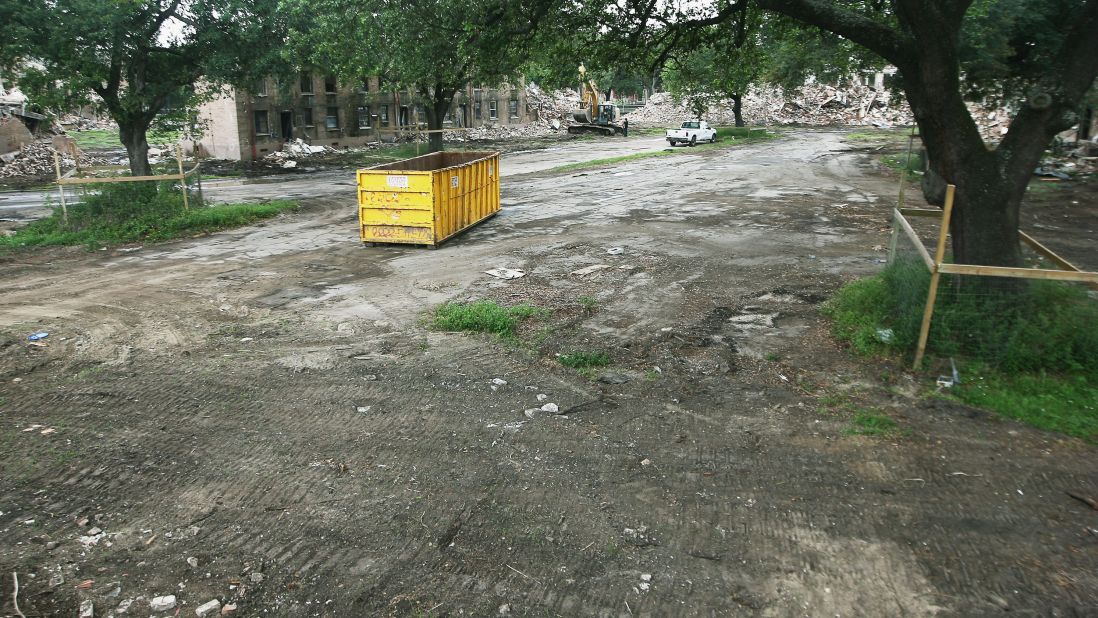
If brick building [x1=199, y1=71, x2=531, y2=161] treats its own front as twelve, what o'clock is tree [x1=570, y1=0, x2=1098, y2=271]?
The tree is roughly at 1 o'clock from the brick building.

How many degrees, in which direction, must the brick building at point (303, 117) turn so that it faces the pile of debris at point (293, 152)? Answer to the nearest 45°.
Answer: approximately 45° to its right

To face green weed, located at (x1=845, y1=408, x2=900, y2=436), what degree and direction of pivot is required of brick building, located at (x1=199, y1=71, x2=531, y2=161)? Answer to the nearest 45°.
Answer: approximately 45° to its right

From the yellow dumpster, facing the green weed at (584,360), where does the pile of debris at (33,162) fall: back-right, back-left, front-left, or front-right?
back-right

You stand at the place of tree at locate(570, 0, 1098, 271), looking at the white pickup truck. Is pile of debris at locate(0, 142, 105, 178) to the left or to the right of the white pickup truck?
left

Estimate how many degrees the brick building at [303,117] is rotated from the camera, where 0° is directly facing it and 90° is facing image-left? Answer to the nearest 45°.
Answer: approximately 315°

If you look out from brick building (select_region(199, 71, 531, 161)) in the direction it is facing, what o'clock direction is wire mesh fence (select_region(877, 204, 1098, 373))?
The wire mesh fence is roughly at 1 o'clock from the brick building.
